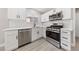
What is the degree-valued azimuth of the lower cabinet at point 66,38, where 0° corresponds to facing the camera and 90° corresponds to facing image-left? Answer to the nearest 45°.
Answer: approximately 45°

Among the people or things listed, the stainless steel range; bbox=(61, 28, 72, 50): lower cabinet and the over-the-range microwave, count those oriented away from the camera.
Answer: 0

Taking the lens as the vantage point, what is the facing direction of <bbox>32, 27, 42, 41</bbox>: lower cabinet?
facing the viewer and to the right of the viewer

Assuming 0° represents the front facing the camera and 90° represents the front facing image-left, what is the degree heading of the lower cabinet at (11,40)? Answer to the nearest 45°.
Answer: approximately 315°

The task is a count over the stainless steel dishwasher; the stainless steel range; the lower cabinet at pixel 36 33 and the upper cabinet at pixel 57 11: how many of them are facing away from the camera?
0

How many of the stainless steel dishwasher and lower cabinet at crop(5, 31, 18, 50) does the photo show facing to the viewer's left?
0

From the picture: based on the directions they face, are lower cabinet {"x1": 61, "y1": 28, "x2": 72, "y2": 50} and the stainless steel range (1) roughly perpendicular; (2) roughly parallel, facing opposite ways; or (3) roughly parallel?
roughly parallel

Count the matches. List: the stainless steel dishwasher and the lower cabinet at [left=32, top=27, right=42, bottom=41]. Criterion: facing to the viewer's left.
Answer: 0

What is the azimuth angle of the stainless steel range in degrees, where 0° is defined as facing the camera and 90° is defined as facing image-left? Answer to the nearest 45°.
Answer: approximately 45°
